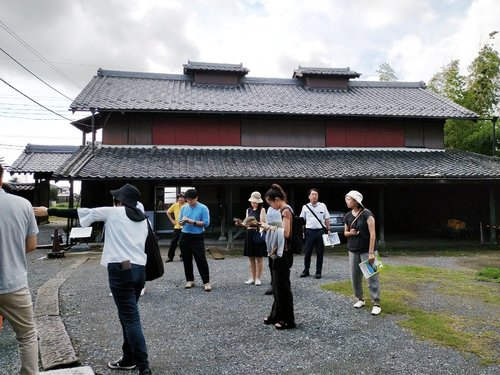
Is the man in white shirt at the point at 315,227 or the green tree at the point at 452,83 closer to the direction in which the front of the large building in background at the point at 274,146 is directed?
the man in white shirt

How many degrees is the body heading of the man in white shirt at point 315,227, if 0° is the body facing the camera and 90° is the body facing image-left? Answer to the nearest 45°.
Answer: approximately 0°

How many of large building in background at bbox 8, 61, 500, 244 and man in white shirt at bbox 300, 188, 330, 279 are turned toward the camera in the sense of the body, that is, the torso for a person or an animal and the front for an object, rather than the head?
2

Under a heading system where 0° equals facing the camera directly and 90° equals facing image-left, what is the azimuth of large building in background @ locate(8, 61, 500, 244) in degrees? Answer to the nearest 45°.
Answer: approximately 0°

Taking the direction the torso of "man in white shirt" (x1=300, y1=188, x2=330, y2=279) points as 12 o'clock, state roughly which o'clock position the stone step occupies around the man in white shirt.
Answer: The stone step is roughly at 1 o'clock from the man in white shirt.

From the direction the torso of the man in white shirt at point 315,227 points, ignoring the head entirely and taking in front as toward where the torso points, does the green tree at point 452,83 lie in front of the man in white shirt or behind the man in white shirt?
behind

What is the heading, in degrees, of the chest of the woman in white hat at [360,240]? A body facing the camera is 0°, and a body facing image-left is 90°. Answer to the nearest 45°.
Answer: approximately 45°

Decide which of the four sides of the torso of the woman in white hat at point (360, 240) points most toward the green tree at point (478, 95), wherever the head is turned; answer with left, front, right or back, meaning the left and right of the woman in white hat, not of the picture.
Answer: back

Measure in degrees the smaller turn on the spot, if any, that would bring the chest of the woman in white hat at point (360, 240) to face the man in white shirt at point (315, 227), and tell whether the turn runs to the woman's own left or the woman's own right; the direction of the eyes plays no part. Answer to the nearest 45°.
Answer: approximately 90° to the woman's own right

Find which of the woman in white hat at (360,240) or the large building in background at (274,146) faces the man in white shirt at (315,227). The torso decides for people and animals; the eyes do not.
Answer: the large building in background

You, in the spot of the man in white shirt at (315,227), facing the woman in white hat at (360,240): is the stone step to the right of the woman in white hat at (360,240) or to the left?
right

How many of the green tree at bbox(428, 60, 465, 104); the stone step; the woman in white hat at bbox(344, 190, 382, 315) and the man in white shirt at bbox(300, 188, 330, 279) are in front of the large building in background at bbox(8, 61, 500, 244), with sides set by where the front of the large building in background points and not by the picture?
3

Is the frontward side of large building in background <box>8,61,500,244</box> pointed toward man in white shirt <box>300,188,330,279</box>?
yes

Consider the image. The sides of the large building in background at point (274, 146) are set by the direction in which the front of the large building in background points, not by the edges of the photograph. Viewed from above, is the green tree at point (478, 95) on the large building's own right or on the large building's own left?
on the large building's own left
